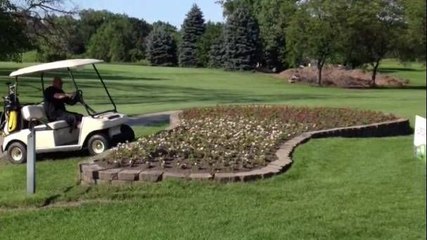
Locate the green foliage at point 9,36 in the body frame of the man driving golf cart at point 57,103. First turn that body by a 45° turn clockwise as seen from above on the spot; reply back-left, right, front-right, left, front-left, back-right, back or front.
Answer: back-left

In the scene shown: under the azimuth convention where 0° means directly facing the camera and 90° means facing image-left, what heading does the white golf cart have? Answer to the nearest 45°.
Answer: approximately 270°

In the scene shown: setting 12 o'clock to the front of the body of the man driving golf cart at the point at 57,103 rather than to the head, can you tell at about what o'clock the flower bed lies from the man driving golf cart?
The flower bed is roughly at 1 o'clock from the man driving golf cart.

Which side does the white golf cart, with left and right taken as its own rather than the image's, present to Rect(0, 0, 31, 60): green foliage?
left

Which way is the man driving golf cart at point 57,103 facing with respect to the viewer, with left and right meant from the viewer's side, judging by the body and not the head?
facing to the right of the viewer

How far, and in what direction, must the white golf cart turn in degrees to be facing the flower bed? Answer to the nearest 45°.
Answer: approximately 45° to its right
